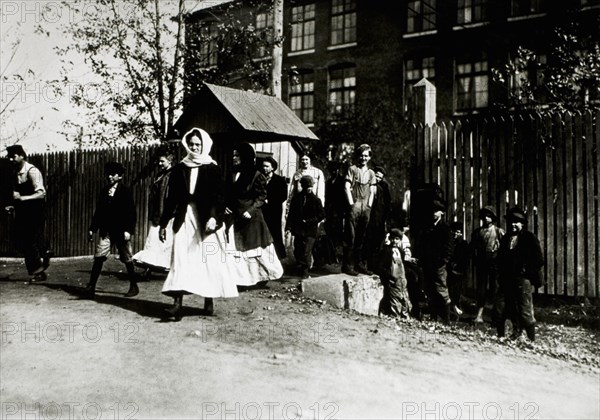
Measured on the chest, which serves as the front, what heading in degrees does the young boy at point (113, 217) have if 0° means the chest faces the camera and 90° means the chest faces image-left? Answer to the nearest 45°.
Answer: approximately 45°

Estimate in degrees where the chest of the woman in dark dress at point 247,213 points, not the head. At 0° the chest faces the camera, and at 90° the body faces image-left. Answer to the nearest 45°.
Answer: approximately 45°

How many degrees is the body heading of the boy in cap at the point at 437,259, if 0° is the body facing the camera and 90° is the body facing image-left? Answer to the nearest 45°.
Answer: approximately 45°

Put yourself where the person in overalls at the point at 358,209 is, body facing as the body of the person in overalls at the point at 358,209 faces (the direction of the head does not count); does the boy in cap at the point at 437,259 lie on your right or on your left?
on your left

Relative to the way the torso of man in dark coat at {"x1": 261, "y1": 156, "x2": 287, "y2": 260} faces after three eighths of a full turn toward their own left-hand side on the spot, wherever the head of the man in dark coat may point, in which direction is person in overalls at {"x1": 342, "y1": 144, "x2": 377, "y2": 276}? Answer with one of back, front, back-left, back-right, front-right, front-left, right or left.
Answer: front

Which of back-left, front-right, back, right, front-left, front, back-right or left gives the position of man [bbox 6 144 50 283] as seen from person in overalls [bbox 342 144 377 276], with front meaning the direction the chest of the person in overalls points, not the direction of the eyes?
right

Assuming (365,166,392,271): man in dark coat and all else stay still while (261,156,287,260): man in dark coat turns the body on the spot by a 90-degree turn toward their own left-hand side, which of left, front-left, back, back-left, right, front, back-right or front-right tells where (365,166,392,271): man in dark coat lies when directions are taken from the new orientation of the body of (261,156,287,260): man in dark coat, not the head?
front-left

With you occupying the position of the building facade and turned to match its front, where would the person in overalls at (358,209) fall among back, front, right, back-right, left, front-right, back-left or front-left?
front-left

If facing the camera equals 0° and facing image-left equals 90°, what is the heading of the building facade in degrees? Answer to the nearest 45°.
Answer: approximately 45°

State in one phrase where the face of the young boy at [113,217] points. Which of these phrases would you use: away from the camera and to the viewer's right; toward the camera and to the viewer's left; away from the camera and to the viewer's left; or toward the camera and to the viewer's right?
toward the camera and to the viewer's left

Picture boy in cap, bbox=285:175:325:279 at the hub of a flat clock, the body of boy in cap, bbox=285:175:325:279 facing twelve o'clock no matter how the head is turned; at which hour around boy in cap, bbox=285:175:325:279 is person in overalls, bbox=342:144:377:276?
person in overalls, bbox=342:144:377:276 is roughly at 10 o'clock from boy in cap, bbox=285:175:325:279.

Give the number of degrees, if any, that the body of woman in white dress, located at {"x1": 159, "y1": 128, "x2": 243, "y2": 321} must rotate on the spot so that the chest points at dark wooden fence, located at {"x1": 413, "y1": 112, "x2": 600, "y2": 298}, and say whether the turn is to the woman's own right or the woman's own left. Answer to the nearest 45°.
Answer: approximately 90° to the woman's own left
